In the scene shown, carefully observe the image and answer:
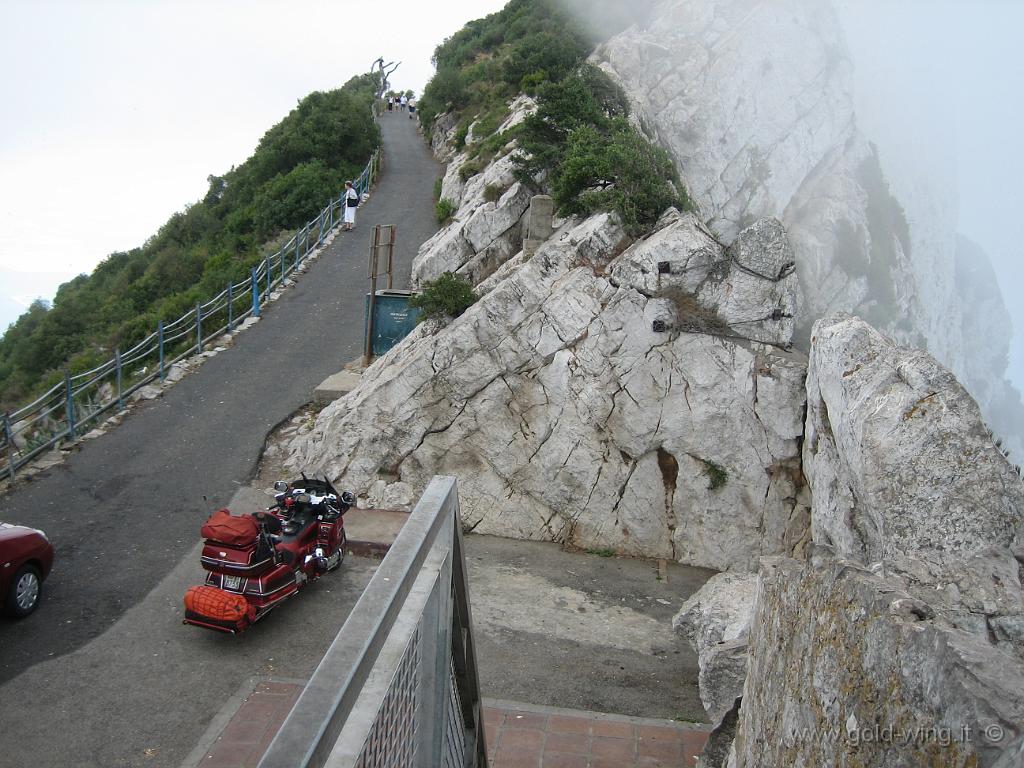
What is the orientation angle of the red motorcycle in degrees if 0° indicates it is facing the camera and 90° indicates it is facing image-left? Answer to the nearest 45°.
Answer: approximately 225°

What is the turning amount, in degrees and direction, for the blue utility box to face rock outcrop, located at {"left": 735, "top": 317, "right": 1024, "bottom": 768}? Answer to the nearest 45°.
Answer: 0° — it already faces it

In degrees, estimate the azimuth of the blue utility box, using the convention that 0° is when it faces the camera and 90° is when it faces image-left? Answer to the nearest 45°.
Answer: approximately 0°

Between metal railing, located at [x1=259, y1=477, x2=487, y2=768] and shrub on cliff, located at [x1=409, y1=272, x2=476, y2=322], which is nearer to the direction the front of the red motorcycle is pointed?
the shrub on cliff

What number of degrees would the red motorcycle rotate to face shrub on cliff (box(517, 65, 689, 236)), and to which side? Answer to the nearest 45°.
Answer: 0° — it already faces it

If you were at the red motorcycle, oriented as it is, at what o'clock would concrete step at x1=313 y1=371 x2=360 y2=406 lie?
The concrete step is roughly at 11 o'clock from the red motorcycle.

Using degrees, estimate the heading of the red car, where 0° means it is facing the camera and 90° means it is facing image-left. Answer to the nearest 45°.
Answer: approximately 225°

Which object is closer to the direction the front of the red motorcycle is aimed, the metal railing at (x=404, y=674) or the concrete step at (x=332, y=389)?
the concrete step

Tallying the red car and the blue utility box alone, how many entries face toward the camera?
1

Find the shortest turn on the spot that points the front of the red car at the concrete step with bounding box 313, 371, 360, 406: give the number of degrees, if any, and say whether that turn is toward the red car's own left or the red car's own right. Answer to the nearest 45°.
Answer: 0° — it already faces it
